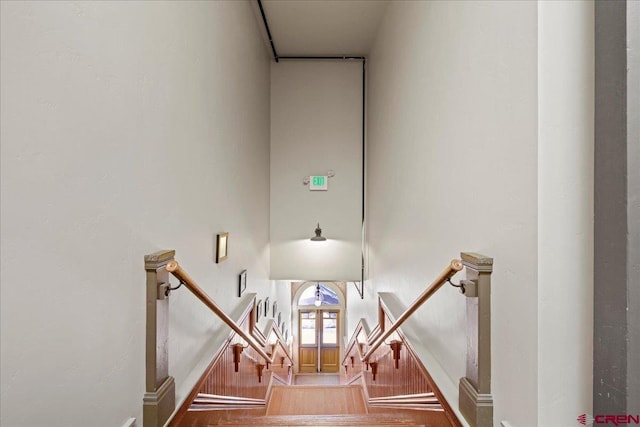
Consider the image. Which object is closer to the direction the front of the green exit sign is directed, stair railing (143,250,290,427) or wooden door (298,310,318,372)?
the stair railing

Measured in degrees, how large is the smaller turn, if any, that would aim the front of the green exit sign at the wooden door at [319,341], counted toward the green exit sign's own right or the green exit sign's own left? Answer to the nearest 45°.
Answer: approximately 180°

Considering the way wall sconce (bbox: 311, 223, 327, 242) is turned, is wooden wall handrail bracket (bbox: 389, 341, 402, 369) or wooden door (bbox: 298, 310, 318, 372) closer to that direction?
the wooden wall handrail bracket

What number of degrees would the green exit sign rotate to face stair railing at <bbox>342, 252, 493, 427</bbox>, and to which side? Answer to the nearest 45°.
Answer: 0° — it already faces it

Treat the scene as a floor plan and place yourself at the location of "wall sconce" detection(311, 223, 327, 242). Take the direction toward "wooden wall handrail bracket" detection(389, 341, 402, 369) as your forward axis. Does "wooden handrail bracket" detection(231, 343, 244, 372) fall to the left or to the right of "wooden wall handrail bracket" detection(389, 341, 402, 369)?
right

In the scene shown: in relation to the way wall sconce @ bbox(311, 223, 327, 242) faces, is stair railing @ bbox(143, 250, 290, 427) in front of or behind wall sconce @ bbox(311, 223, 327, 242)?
in front

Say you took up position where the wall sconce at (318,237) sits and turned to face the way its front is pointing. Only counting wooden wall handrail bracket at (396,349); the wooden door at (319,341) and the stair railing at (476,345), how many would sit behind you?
1

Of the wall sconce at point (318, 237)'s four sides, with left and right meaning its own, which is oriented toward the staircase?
front

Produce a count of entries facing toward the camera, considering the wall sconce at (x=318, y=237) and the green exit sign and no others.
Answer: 2

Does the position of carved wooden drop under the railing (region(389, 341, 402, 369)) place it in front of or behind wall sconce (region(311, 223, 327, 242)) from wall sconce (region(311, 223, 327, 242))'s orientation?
in front

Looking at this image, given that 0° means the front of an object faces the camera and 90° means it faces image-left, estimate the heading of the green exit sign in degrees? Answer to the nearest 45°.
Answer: approximately 0°
